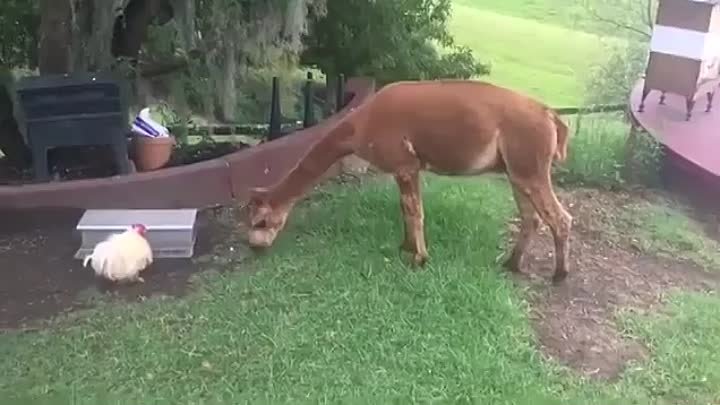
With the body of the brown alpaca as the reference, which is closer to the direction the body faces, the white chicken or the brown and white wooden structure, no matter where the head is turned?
the white chicken

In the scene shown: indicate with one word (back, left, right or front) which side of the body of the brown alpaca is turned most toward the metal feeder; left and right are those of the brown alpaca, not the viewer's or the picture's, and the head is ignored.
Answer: front

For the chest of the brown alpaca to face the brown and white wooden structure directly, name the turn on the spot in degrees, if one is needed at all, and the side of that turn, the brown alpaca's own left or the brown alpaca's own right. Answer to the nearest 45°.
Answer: approximately 135° to the brown alpaca's own right

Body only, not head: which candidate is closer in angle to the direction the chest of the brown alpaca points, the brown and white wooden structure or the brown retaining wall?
the brown retaining wall

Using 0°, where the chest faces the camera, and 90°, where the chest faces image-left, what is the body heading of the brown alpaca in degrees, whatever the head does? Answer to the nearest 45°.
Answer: approximately 90°

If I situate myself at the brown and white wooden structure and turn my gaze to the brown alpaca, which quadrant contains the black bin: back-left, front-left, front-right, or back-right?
front-right

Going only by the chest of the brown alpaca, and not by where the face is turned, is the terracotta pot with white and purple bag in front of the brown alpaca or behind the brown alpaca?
in front

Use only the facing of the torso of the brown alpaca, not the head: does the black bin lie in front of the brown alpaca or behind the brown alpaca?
in front
